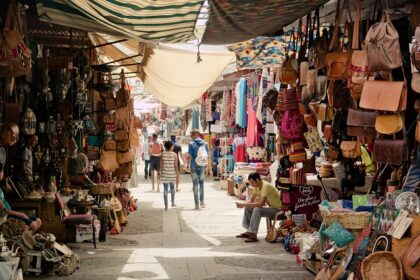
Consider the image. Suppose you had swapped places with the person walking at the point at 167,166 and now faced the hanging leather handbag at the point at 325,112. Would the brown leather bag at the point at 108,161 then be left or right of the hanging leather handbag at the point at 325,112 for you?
right

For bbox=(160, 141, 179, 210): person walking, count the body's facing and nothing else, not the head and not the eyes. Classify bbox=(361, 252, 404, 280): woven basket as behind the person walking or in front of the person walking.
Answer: behind

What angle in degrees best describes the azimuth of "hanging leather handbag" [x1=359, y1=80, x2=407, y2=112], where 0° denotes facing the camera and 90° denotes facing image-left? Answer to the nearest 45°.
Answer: approximately 45°

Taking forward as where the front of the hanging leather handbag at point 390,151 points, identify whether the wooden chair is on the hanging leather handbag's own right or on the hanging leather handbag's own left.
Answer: on the hanging leather handbag's own right

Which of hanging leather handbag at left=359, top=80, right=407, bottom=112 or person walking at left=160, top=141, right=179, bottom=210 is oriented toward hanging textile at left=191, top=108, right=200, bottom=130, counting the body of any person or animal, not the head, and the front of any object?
the person walking

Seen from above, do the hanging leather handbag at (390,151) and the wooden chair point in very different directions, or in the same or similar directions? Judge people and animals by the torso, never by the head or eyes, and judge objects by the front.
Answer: very different directions

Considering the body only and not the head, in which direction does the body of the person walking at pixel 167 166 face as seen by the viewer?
away from the camera

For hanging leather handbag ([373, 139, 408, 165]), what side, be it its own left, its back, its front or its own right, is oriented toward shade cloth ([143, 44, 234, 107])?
right

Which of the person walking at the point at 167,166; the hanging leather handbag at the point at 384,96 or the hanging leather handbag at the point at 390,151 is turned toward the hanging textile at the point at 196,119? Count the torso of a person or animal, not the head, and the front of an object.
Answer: the person walking

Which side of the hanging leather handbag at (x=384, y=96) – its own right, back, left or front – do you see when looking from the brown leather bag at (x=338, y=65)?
right

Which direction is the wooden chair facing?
to the viewer's right
